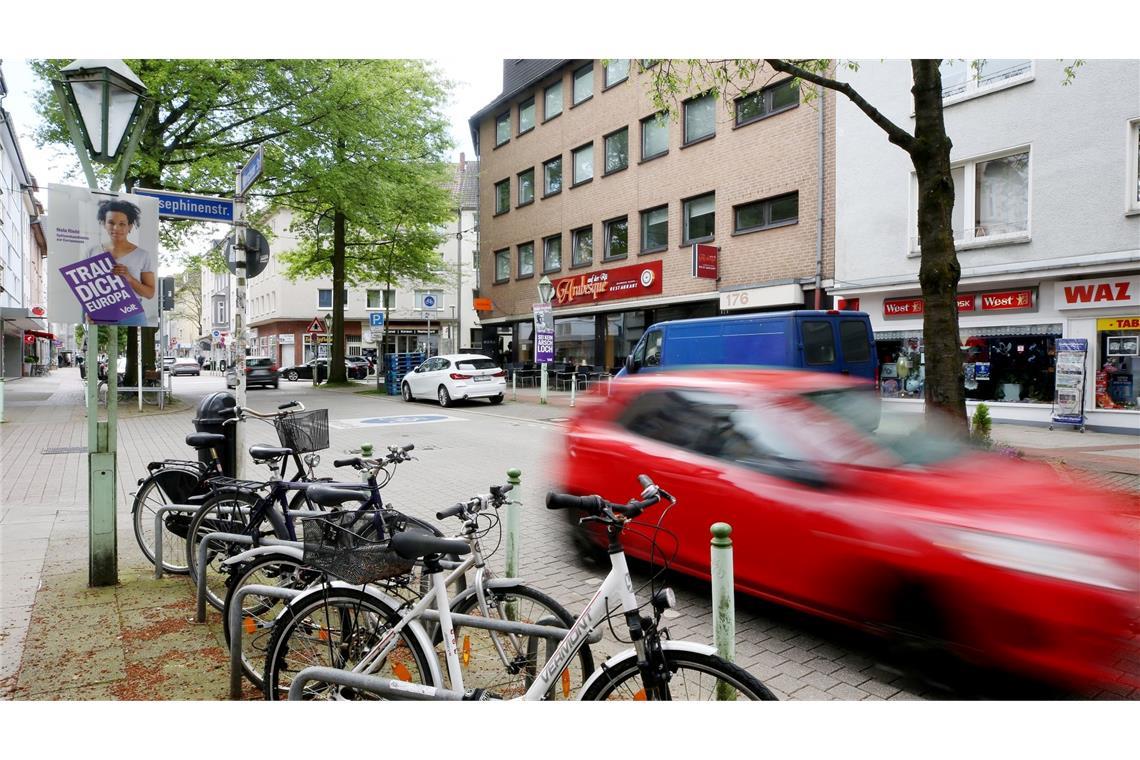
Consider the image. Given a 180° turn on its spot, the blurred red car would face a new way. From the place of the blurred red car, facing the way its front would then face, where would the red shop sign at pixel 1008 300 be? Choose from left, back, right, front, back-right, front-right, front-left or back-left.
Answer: front-right

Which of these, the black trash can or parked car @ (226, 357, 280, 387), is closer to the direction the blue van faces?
the parked car

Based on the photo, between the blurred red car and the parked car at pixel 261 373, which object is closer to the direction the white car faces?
the parked car

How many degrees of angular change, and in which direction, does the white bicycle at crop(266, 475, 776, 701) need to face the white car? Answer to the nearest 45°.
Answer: approximately 135° to its left

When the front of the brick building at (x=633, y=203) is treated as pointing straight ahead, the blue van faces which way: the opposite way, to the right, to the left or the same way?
to the right

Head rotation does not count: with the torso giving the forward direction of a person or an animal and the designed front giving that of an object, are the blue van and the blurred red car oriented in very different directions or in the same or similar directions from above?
very different directions

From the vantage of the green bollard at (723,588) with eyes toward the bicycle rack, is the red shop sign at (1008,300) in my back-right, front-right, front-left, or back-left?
back-right

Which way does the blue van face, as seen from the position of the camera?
facing away from the viewer and to the left of the viewer

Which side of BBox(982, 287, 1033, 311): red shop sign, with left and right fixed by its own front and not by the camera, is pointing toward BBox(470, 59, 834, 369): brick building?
right
